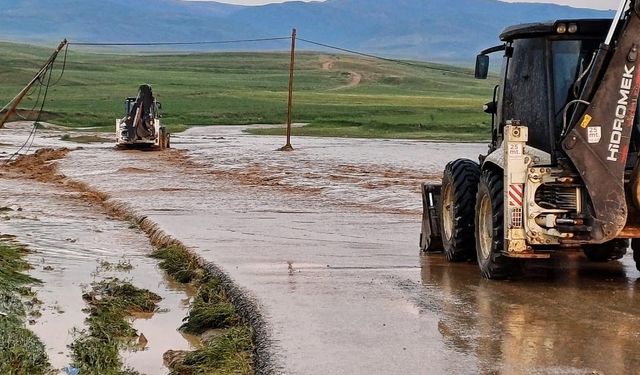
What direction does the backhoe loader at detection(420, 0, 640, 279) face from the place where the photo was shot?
facing away from the viewer and to the left of the viewer

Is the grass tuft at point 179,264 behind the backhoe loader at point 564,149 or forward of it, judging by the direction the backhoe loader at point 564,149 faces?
forward
